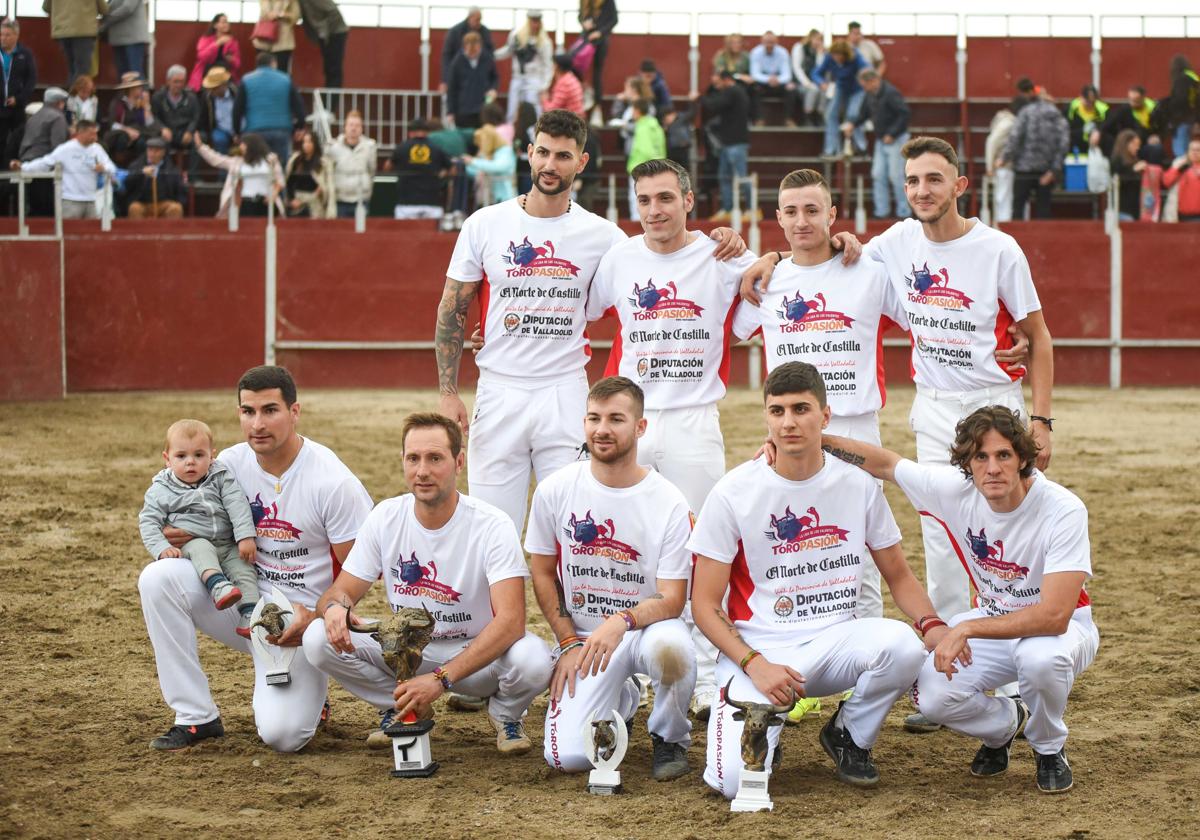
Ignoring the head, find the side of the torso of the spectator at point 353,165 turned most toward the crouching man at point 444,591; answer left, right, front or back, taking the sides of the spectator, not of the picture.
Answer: front

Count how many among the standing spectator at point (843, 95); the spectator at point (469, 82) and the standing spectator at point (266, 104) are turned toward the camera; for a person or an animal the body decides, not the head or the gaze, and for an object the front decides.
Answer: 2

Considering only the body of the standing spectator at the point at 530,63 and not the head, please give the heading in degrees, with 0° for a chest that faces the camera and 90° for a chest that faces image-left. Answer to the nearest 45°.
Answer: approximately 0°

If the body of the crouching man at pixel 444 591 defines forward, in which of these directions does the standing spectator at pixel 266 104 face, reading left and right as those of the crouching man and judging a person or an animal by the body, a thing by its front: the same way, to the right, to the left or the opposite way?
the opposite way

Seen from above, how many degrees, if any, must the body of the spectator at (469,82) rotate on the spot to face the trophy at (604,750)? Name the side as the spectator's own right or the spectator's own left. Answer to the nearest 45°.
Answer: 0° — they already face it

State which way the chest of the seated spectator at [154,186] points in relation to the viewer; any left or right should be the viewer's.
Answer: facing the viewer

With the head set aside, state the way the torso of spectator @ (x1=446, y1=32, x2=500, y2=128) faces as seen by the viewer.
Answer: toward the camera

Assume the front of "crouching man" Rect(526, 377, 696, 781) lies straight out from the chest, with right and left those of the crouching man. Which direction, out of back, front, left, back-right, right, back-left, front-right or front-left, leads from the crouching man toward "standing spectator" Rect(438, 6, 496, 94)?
back

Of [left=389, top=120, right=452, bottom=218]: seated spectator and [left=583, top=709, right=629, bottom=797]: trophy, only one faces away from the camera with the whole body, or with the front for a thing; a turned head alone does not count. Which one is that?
the seated spectator

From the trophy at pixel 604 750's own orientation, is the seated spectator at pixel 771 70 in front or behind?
behind
